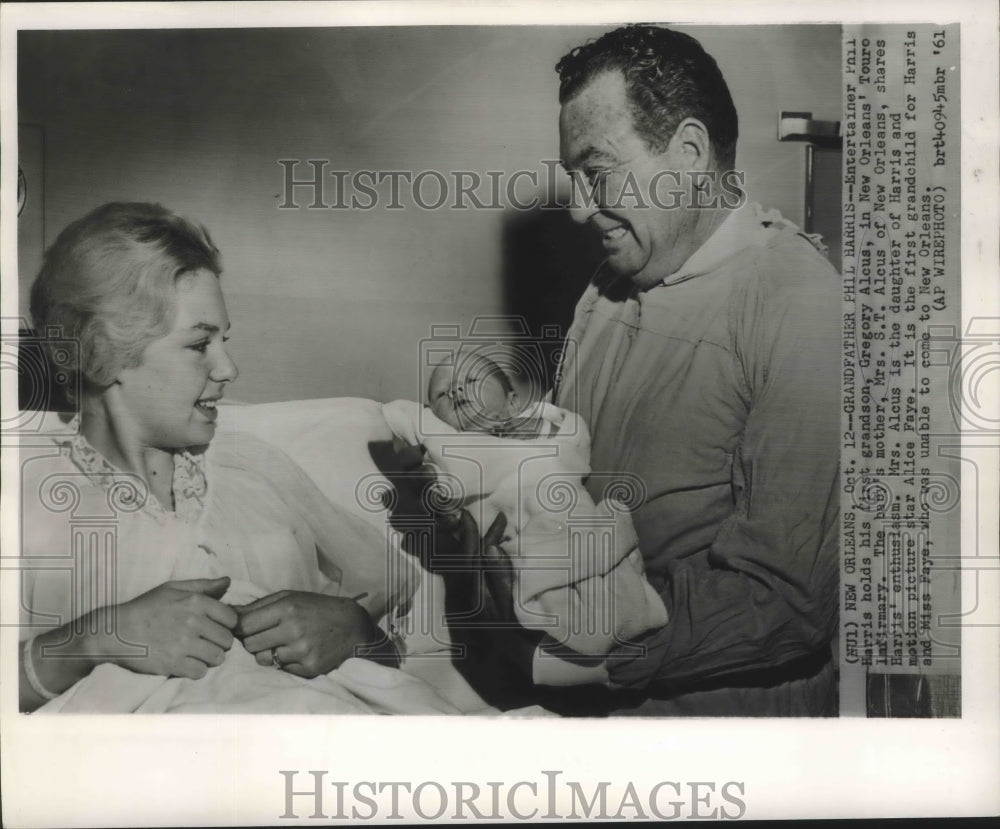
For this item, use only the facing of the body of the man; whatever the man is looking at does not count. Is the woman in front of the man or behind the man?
in front

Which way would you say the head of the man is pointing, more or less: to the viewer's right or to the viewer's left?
to the viewer's left

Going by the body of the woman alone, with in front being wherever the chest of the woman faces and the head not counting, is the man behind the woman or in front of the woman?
in front

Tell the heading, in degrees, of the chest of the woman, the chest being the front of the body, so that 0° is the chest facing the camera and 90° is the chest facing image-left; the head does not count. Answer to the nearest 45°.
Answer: approximately 315°

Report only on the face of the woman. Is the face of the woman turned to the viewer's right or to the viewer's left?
to the viewer's right

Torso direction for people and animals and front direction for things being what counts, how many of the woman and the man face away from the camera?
0
